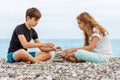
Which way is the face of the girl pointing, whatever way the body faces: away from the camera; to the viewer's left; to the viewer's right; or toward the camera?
to the viewer's left

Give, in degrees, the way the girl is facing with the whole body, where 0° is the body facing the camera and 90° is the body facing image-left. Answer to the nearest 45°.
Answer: approximately 90°

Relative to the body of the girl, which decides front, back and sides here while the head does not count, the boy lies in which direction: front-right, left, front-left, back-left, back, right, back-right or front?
front
